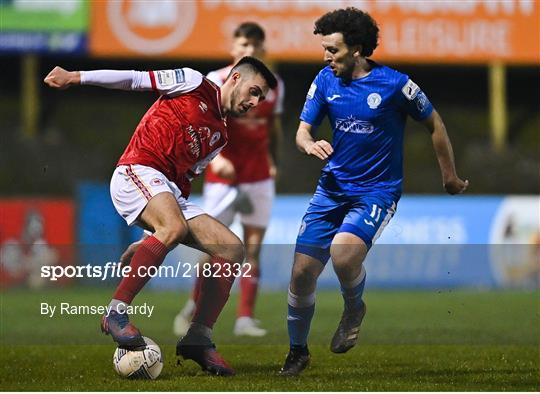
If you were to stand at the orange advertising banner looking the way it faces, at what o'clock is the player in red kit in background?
The player in red kit in background is roughly at 12 o'clock from the orange advertising banner.

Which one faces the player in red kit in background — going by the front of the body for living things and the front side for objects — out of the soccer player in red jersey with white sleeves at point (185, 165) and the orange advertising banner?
the orange advertising banner

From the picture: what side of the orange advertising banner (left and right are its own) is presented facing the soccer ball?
front

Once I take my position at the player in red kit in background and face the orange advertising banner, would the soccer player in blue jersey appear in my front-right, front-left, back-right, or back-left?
back-right

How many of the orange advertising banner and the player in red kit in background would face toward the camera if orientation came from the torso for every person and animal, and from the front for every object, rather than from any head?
2

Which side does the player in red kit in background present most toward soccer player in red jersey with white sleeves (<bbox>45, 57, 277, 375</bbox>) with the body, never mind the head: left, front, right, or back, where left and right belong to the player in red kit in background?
front

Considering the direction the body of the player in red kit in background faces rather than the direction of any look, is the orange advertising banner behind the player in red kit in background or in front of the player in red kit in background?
behind

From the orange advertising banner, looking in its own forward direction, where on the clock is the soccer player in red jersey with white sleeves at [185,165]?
The soccer player in red jersey with white sleeves is roughly at 12 o'clock from the orange advertising banner.

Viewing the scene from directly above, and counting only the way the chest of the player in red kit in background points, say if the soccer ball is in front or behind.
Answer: in front

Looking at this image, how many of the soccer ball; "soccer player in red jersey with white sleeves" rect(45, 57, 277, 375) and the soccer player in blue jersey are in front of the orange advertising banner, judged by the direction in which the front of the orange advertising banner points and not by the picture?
3
